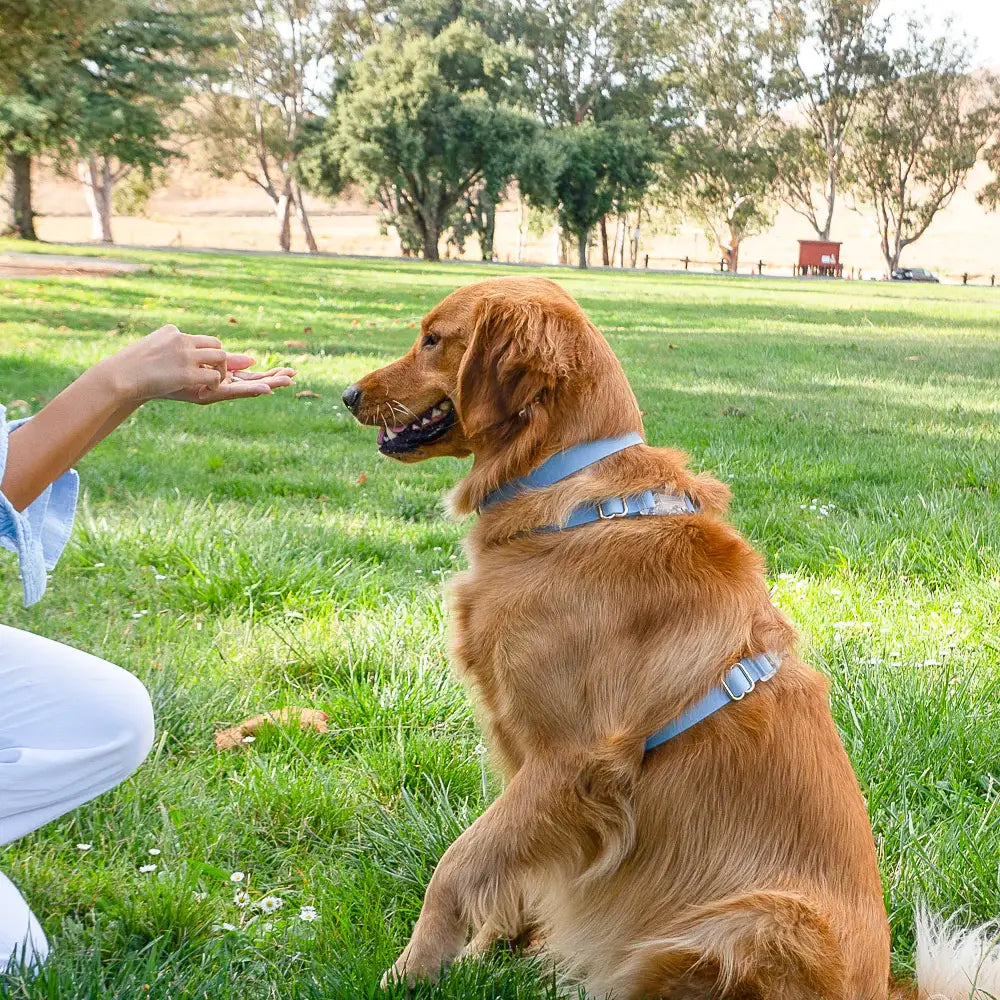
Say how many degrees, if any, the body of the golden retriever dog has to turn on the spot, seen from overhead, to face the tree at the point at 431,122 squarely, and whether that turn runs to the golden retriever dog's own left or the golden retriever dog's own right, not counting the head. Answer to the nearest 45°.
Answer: approximately 90° to the golden retriever dog's own right

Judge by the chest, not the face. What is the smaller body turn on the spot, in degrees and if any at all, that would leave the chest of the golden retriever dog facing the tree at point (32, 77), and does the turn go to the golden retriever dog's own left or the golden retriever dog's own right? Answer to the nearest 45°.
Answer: approximately 45° to the golden retriever dog's own right

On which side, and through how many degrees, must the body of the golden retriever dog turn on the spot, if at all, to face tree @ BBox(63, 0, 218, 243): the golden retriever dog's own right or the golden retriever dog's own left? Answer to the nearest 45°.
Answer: approximately 45° to the golden retriever dog's own right

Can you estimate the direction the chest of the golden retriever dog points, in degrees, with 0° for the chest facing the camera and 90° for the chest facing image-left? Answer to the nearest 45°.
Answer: approximately 90°

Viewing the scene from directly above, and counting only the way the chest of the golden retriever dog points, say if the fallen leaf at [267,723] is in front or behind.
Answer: in front
